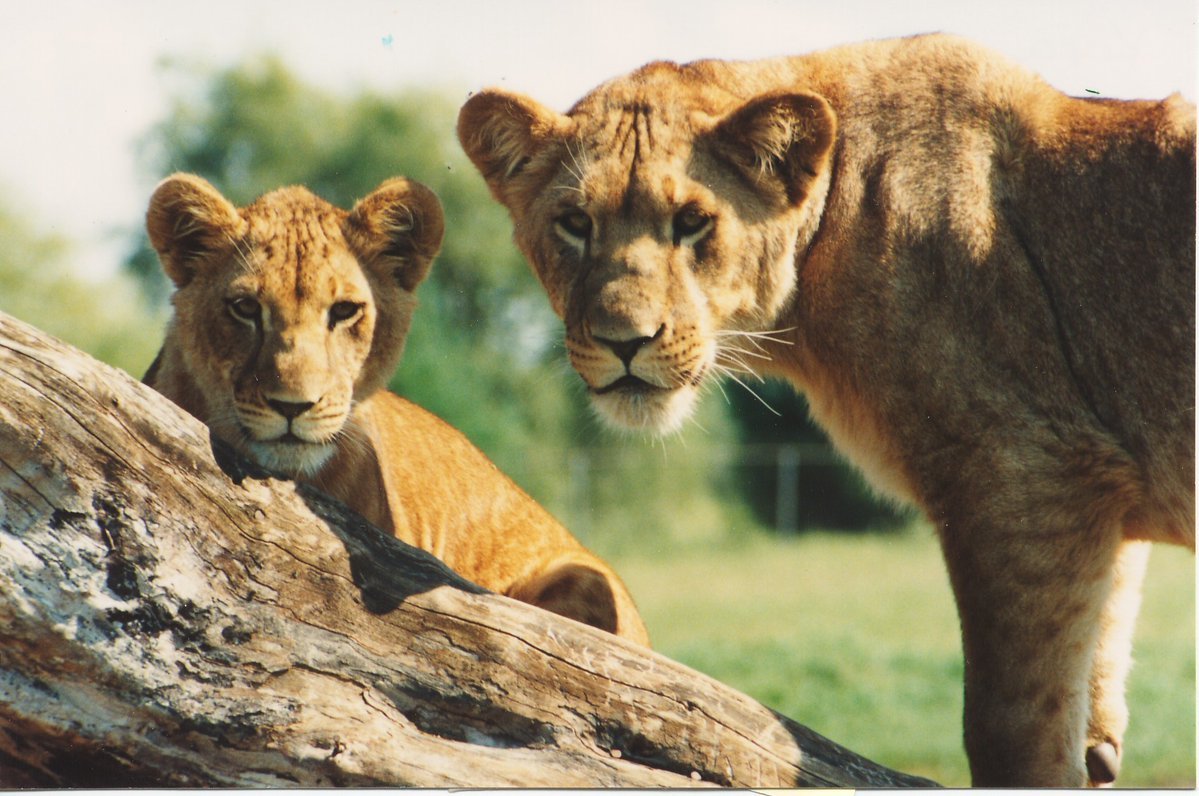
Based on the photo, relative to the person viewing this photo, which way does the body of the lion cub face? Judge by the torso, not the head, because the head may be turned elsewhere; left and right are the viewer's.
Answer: facing the viewer and to the left of the viewer

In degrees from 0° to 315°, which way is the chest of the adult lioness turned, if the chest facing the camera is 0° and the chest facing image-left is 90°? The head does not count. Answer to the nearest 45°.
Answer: approximately 90°

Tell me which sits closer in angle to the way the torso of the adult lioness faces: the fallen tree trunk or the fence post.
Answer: the fallen tree trunk

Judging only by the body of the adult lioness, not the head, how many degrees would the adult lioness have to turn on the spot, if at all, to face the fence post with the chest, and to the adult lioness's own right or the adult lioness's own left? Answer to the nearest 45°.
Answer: approximately 90° to the adult lioness's own right

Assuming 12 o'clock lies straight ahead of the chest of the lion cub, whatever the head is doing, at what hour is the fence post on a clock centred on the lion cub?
The fence post is roughly at 5 o'clock from the lion cub.

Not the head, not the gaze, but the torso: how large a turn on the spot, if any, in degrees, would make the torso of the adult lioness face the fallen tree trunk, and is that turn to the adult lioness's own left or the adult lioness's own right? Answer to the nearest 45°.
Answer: approximately 45° to the adult lioness's own left

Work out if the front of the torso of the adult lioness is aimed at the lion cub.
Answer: yes

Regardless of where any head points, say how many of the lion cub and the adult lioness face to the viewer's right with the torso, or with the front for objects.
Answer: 0
